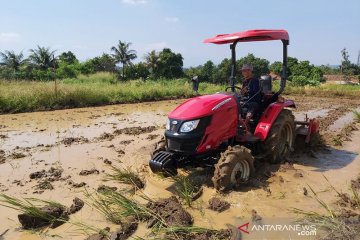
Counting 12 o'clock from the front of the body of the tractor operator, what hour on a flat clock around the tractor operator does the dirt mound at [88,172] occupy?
The dirt mound is roughly at 1 o'clock from the tractor operator.

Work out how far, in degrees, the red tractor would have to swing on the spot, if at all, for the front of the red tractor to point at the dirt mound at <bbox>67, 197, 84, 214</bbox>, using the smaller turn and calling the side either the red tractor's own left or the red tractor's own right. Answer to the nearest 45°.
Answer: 0° — it already faces it

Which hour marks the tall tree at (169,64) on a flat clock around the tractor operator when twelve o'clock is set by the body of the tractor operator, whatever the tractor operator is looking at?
The tall tree is roughly at 4 o'clock from the tractor operator.

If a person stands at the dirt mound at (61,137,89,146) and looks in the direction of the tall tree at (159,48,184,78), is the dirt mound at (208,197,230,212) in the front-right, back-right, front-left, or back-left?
back-right

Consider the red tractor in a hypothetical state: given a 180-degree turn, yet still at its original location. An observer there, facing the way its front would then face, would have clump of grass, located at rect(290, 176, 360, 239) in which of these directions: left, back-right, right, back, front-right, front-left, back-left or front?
right

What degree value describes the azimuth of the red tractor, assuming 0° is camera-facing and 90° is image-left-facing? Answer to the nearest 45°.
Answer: approximately 45°

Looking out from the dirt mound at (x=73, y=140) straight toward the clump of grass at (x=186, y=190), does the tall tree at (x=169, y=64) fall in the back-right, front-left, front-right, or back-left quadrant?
back-left

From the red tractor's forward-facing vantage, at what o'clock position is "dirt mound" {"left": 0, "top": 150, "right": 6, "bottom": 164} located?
The dirt mound is roughly at 2 o'clock from the red tractor.

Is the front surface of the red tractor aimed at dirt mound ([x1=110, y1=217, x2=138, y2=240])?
yes

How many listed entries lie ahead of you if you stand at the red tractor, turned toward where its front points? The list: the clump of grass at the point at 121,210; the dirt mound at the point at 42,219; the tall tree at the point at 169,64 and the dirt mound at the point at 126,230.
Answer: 3

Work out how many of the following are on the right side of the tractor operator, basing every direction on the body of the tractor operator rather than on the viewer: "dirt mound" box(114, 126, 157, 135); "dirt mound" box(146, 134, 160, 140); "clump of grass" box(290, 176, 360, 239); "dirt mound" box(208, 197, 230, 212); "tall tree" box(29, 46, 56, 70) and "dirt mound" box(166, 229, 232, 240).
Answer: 3

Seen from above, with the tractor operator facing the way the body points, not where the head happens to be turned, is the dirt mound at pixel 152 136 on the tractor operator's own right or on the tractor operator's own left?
on the tractor operator's own right
